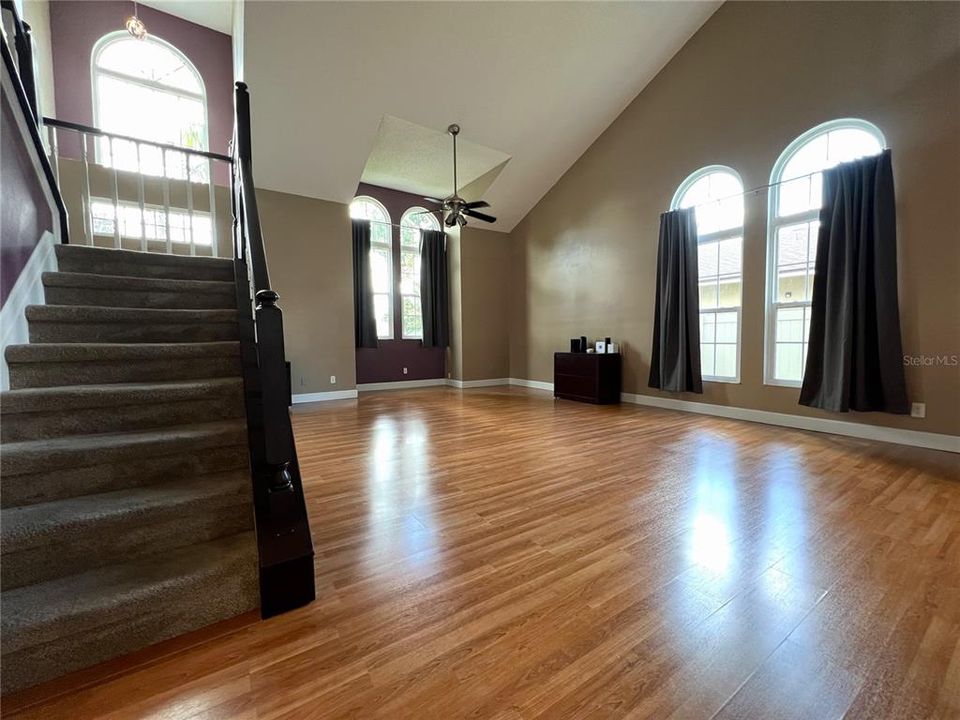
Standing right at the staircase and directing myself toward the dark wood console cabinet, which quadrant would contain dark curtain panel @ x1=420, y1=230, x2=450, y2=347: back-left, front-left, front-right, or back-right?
front-left

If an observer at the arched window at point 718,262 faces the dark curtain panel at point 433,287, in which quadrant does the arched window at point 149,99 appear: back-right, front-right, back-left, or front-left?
front-left

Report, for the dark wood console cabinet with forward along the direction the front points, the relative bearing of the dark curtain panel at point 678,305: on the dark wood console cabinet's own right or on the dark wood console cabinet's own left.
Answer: on the dark wood console cabinet's own left

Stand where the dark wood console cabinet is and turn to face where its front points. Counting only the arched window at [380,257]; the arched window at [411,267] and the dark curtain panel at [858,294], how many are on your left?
1

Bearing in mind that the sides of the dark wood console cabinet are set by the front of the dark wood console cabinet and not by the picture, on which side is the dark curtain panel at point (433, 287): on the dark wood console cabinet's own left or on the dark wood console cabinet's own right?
on the dark wood console cabinet's own right

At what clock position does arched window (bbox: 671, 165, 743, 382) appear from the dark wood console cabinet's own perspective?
The arched window is roughly at 8 o'clock from the dark wood console cabinet.

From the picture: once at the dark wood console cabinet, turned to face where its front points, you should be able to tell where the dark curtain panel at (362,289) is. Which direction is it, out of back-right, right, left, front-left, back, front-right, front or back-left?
front-right

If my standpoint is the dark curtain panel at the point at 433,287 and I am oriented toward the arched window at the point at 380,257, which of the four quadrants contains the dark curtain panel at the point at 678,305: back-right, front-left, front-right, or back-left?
back-left

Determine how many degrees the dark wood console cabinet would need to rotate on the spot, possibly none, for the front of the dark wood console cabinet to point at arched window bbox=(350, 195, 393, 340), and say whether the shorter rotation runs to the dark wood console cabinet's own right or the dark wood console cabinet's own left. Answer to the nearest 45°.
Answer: approximately 45° to the dark wood console cabinet's own right

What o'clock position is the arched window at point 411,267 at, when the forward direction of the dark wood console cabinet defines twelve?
The arched window is roughly at 2 o'clock from the dark wood console cabinet.

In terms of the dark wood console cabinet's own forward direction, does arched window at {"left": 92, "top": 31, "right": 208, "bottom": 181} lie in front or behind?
in front

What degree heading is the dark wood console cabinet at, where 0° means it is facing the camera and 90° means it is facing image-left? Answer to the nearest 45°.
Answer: approximately 45°

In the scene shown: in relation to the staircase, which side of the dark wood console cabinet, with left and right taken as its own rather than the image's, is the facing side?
front

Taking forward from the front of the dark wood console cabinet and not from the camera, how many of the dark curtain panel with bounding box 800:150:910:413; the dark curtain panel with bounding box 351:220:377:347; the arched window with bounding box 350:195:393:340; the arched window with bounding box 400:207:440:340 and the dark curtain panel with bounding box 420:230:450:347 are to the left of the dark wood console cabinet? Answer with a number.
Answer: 1

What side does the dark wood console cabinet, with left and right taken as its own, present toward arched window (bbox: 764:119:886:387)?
left

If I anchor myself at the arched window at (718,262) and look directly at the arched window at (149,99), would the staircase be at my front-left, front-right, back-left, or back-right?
front-left
